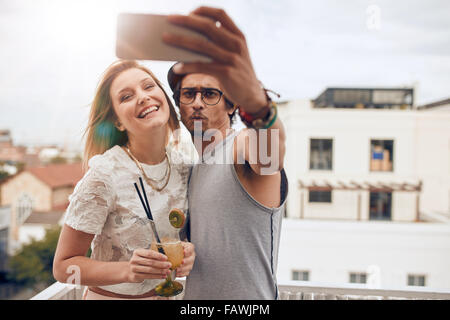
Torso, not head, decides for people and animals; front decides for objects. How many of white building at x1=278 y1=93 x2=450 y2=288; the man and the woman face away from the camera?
0

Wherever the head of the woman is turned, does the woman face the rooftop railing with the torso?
no

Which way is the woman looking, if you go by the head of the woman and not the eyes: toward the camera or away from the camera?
toward the camera

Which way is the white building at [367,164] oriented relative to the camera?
toward the camera

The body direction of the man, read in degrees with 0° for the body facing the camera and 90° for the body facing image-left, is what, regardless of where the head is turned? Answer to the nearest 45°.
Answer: approximately 45°

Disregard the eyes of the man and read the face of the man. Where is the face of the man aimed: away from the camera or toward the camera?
toward the camera

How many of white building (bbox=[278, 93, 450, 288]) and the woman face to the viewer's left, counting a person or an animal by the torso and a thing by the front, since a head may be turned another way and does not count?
0

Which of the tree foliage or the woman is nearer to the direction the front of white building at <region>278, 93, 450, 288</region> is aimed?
the woman

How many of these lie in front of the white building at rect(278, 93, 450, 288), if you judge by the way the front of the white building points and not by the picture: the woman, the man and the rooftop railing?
3

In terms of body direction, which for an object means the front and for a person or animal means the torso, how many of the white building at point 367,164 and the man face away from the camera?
0

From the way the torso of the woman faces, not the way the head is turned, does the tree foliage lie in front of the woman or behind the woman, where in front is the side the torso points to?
behind

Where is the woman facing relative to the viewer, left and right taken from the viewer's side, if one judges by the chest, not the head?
facing the viewer and to the right of the viewer

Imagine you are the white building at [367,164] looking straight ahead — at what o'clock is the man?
The man is roughly at 12 o'clock from the white building.

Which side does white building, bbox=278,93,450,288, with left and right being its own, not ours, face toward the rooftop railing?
front
